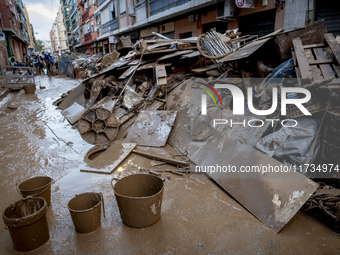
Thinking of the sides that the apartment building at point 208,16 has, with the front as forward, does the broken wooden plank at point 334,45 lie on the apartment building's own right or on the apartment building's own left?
on the apartment building's own left

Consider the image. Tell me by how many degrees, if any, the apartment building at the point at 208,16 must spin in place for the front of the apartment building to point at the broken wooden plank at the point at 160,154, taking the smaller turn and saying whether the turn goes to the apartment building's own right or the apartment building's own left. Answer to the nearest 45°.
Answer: approximately 45° to the apartment building's own left

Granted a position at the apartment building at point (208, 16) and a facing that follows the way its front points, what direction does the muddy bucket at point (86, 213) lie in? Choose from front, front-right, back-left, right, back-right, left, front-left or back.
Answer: front-left

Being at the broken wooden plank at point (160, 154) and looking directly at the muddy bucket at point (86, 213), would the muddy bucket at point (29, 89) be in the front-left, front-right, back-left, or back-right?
back-right

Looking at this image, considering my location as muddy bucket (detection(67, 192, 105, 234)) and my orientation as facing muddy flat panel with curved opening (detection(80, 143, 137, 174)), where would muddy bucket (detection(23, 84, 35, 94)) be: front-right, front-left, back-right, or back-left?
front-left

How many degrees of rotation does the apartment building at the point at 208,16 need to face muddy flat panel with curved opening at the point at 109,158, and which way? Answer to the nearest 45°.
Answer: approximately 45° to its left

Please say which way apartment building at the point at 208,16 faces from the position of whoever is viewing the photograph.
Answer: facing the viewer and to the left of the viewer

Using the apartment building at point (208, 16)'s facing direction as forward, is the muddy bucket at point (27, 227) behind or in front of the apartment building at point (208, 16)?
in front

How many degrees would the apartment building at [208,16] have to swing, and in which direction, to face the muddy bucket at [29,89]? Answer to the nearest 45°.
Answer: approximately 45° to its right

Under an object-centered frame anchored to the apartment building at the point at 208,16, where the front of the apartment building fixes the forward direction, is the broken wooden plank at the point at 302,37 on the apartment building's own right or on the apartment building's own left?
on the apartment building's own left
